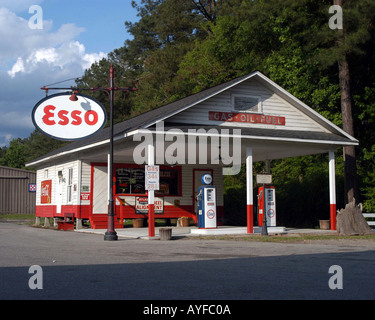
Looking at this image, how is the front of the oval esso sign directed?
toward the camera

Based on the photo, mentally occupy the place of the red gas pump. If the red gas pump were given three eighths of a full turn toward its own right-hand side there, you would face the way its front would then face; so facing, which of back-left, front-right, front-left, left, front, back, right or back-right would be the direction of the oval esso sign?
front

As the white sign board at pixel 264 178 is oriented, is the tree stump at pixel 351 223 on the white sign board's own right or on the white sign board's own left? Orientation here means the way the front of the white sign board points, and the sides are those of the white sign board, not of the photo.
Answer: on the white sign board's own left

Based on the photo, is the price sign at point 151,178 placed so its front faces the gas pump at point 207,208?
no

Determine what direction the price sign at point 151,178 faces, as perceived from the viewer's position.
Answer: facing the viewer

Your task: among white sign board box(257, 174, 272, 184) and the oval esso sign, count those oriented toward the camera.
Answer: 2

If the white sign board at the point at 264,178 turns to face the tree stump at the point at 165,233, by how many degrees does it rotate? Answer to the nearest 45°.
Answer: approximately 45° to its right

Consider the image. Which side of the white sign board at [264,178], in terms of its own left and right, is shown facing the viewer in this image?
front

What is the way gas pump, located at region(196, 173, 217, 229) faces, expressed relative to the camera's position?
facing the viewer and to the right of the viewer

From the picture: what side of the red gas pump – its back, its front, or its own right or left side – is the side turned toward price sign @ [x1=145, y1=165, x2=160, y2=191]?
right

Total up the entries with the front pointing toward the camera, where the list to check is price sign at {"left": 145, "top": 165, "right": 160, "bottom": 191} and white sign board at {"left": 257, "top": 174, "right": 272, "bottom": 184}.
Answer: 2

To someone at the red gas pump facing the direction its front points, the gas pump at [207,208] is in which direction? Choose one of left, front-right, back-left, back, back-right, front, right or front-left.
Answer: right

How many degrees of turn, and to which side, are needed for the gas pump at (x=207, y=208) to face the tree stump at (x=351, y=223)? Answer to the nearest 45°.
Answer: approximately 45° to its left

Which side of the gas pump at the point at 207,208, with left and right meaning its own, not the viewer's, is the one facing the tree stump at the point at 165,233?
right
